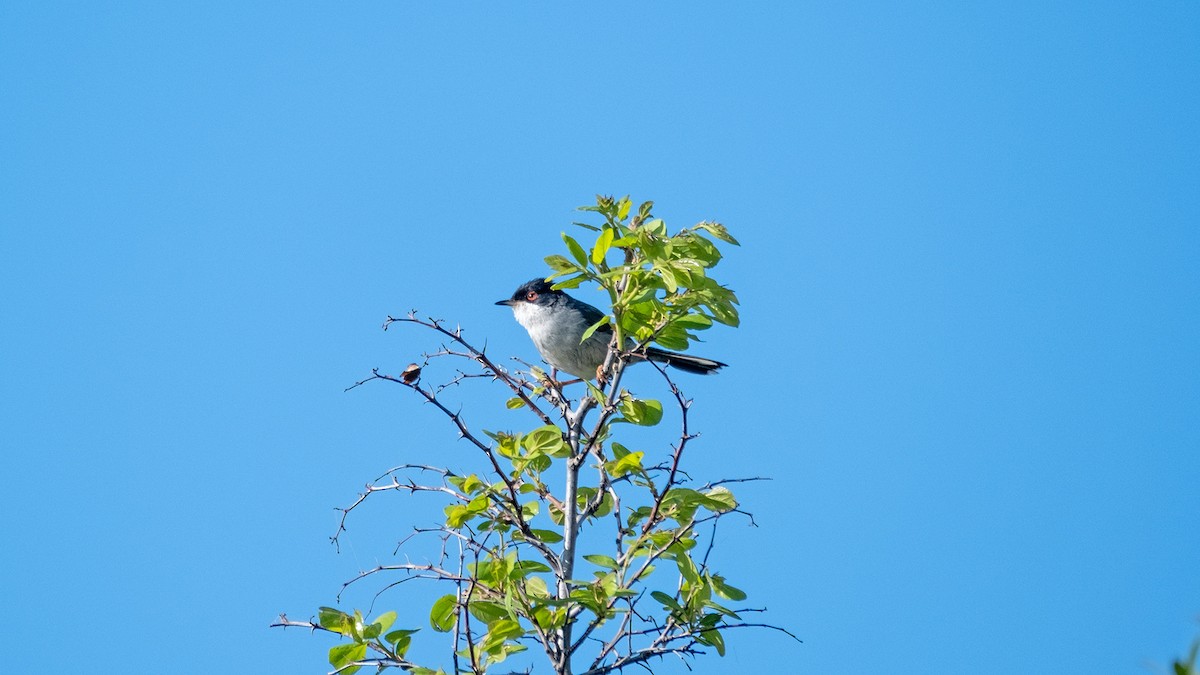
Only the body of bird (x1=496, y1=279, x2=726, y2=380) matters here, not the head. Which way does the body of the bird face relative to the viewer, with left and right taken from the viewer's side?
facing to the left of the viewer
